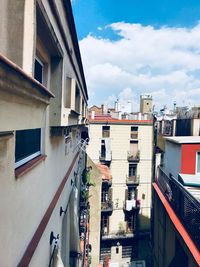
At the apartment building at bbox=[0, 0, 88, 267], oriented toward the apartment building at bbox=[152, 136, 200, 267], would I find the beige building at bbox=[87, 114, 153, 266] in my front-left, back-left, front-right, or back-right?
front-left

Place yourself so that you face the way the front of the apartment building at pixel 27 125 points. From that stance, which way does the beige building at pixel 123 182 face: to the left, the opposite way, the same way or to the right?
to the right

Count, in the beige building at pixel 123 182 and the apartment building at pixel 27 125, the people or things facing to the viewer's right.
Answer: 1

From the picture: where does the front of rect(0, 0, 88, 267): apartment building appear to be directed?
to the viewer's right

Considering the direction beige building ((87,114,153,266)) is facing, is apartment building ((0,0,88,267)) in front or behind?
in front

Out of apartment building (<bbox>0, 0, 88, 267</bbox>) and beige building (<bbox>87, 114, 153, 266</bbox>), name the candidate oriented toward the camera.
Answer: the beige building

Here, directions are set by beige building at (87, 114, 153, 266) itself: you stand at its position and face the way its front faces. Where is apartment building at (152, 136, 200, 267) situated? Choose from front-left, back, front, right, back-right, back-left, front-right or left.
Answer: front

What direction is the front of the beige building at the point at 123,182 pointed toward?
toward the camera

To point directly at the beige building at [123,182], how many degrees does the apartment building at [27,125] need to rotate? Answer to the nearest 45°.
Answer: approximately 90° to its left
